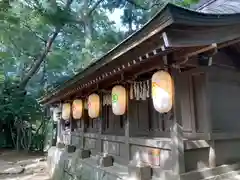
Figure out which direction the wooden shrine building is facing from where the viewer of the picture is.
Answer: facing the viewer and to the left of the viewer
